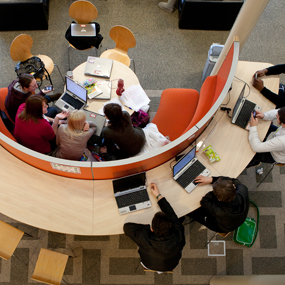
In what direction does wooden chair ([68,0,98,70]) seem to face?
toward the camera

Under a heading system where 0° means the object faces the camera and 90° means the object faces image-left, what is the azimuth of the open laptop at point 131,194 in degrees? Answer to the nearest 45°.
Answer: approximately 0°

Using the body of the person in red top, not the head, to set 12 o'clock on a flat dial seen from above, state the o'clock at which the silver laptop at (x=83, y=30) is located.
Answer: The silver laptop is roughly at 11 o'clock from the person in red top.

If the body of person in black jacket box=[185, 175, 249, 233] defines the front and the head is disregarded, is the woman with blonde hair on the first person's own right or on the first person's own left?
on the first person's own left

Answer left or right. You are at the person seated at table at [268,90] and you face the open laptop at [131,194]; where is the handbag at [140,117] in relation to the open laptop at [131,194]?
right

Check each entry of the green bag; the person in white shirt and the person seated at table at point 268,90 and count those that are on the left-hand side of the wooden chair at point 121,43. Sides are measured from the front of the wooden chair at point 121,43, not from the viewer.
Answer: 3

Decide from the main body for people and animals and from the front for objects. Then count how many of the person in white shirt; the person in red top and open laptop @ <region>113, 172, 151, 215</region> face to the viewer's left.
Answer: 1

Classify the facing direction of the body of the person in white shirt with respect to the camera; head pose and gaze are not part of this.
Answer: to the viewer's left

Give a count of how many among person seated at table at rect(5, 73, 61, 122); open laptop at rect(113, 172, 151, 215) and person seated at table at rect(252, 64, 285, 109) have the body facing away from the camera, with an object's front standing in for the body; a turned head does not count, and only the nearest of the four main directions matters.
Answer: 0

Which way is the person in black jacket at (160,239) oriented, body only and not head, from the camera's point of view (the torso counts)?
away from the camera

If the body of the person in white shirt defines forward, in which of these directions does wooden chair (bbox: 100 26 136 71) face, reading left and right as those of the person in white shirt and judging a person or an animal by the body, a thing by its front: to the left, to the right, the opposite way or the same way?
to the left

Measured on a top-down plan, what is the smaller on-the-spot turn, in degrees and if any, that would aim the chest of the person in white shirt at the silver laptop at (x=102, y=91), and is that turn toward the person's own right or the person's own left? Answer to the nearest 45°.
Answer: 0° — they already face it

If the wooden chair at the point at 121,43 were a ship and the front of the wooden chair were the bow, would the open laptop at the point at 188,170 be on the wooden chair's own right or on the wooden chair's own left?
on the wooden chair's own left

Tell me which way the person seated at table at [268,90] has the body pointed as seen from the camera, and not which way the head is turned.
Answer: to the viewer's left

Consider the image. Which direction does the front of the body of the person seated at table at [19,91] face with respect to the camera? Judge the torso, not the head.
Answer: to the viewer's right

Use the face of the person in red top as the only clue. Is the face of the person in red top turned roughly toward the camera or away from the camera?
away from the camera
